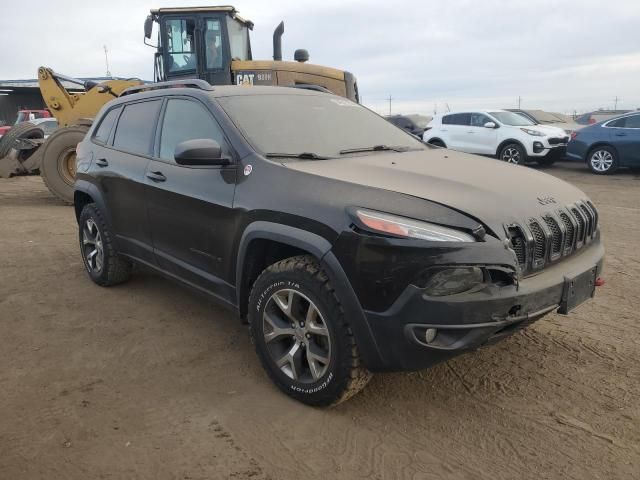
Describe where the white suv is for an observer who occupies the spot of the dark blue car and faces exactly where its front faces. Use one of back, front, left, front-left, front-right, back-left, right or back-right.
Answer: back

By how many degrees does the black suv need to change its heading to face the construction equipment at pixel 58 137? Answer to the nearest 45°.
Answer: approximately 180°

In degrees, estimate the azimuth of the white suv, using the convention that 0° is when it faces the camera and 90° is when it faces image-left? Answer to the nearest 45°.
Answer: approximately 315°

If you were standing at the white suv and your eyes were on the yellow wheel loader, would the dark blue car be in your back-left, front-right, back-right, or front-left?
back-left

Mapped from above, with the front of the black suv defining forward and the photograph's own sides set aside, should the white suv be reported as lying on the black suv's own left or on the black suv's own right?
on the black suv's own left

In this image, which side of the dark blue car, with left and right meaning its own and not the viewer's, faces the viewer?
right

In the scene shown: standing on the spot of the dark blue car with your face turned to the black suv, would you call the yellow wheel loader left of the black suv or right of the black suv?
right

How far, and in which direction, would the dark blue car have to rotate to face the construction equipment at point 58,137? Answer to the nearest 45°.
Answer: approximately 135° to its right

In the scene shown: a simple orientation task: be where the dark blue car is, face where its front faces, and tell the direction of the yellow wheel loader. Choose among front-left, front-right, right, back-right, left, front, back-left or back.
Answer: back-right

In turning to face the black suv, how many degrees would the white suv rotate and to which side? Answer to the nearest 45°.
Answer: approximately 45° to its right

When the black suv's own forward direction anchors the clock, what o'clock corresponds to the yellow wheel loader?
The yellow wheel loader is roughly at 7 o'clock from the black suv.
